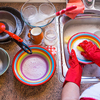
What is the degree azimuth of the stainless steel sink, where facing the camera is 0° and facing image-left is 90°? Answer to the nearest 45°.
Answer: approximately 0°
